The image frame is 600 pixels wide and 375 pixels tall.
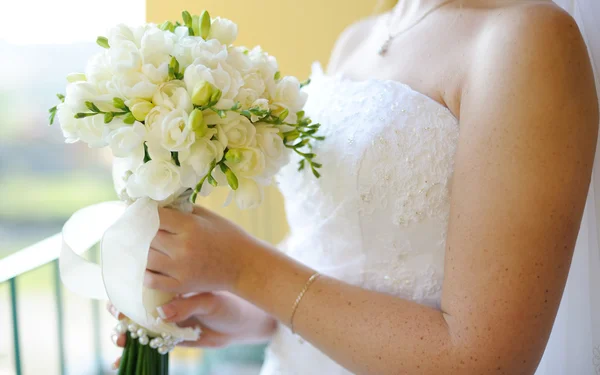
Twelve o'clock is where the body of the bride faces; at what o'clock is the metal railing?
The metal railing is roughly at 2 o'clock from the bride.

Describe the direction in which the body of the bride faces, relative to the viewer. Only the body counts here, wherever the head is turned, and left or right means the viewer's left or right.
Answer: facing the viewer and to the left of the viewer
